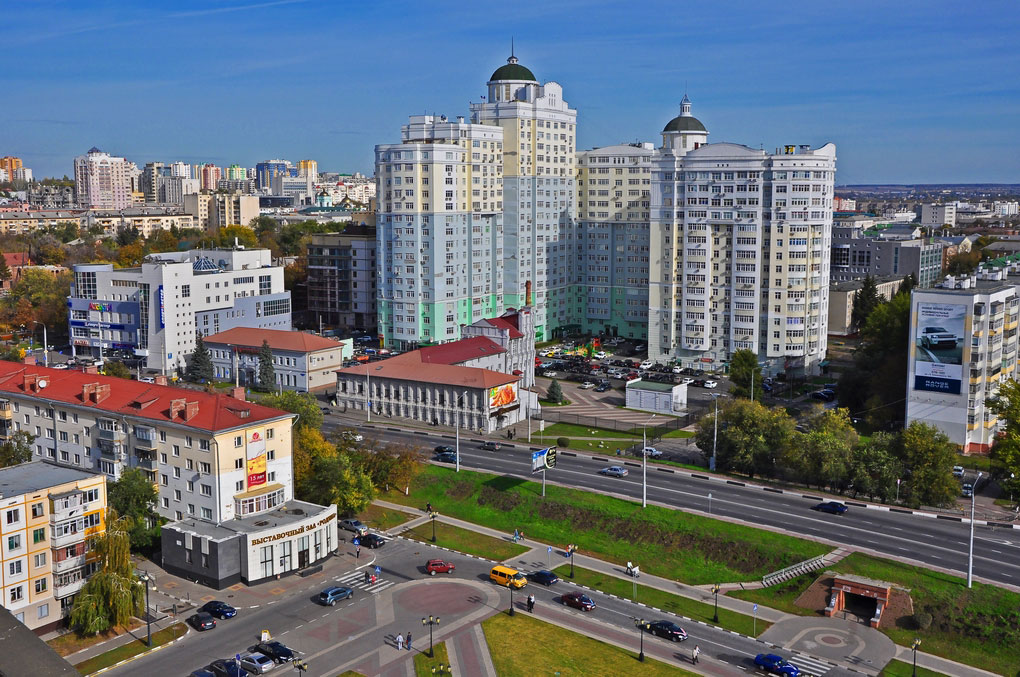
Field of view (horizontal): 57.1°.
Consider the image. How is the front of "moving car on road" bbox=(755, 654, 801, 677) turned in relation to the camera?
facing the viewer and to the right of the viewer

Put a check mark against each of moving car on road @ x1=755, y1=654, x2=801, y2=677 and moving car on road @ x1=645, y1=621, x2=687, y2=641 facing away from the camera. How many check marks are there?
0

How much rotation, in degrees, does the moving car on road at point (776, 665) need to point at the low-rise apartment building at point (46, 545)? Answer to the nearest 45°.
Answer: approximately 135° to its right

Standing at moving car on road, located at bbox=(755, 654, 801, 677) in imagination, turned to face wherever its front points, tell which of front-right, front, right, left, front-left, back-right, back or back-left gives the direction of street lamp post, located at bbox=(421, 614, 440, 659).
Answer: back-right

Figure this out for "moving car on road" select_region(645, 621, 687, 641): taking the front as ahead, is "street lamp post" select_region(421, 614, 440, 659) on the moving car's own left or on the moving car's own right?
on the moving car's own right

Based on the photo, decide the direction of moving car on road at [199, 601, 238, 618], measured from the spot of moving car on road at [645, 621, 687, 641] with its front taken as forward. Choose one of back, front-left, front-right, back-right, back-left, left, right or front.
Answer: back-right

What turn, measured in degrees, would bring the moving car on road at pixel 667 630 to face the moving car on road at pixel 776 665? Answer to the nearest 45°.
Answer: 0° — it already faces it
